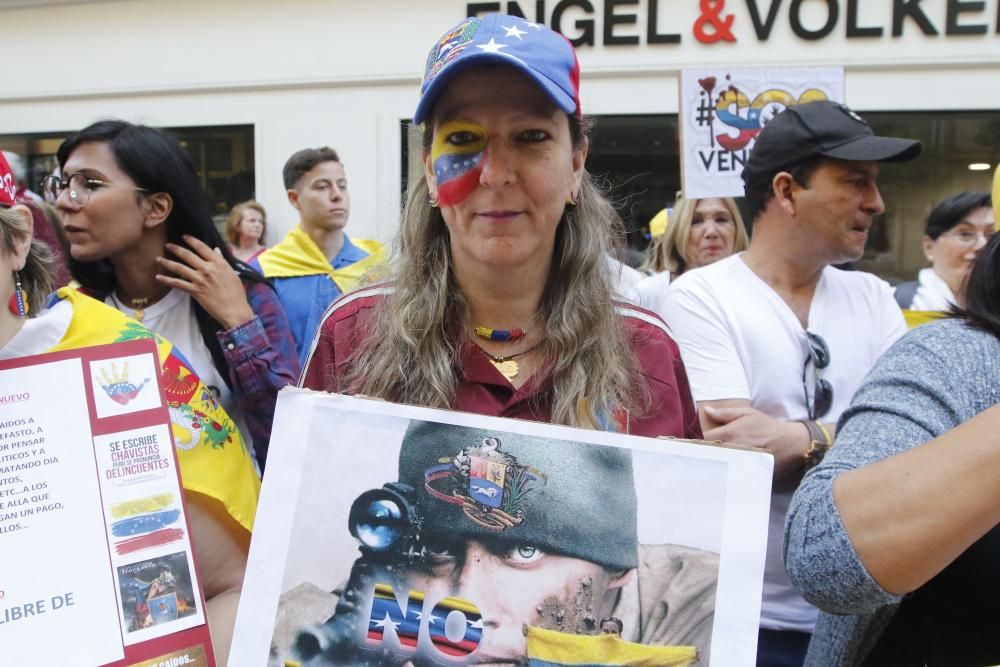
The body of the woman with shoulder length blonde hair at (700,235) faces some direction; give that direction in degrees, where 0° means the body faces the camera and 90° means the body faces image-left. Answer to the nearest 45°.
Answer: approximately 315°

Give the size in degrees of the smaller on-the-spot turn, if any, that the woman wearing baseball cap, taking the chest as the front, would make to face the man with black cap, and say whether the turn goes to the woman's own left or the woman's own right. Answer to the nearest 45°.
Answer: approximately 135° to the woman's own left

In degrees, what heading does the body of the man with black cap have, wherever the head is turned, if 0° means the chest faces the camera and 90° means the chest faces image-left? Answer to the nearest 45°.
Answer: approximately 315°

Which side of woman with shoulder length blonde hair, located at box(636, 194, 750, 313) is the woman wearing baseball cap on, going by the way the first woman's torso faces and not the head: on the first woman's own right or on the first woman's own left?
on the first woman's own right

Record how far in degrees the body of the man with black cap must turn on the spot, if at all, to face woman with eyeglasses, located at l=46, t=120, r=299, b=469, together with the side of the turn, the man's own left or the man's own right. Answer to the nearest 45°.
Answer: approximately 135° to the man's own right

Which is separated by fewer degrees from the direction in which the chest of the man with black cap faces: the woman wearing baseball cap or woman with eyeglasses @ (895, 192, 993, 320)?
the woman wearing baseball cap

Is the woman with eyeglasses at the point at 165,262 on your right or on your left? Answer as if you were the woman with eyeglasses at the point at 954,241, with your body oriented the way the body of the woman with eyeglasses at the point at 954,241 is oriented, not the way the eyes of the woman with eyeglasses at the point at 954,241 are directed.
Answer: on your right
